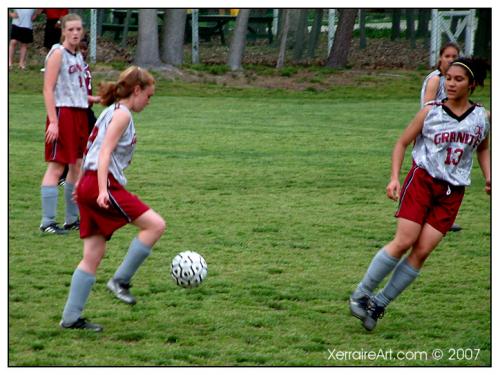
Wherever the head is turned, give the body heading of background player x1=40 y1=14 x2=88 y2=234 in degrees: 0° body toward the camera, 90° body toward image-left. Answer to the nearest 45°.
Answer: approximately 315°

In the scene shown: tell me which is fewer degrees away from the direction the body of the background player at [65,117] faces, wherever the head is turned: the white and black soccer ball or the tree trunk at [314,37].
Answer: the white and black soccer ball

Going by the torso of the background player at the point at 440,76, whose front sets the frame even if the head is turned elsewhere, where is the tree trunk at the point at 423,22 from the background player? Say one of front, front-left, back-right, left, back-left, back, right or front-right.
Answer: back-left

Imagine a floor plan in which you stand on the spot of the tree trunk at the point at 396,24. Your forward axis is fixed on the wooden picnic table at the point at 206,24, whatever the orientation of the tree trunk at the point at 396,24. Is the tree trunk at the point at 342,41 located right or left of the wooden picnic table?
left

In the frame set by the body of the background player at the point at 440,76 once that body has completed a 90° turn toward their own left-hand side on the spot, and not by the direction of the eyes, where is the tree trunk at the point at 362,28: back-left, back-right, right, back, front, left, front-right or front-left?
front-left

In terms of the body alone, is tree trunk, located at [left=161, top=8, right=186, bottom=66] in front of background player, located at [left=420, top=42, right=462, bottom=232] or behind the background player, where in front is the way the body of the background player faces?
behind

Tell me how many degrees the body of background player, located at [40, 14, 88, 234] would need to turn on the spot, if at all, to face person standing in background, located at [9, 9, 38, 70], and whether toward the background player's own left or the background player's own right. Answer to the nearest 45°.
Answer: approximately 135° to the background player's own left

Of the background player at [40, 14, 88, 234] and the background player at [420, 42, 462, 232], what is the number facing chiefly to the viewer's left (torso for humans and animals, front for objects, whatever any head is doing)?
0

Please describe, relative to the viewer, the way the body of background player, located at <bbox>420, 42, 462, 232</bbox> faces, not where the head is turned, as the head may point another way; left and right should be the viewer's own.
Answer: facing the viewer and to the right of the viewer
